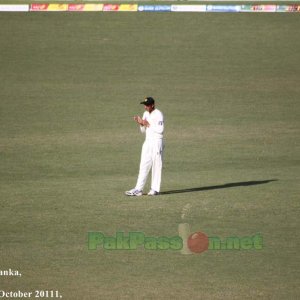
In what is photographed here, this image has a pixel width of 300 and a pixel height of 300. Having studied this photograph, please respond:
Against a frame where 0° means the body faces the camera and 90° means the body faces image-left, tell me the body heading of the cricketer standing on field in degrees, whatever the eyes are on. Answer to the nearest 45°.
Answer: approximately 45°
